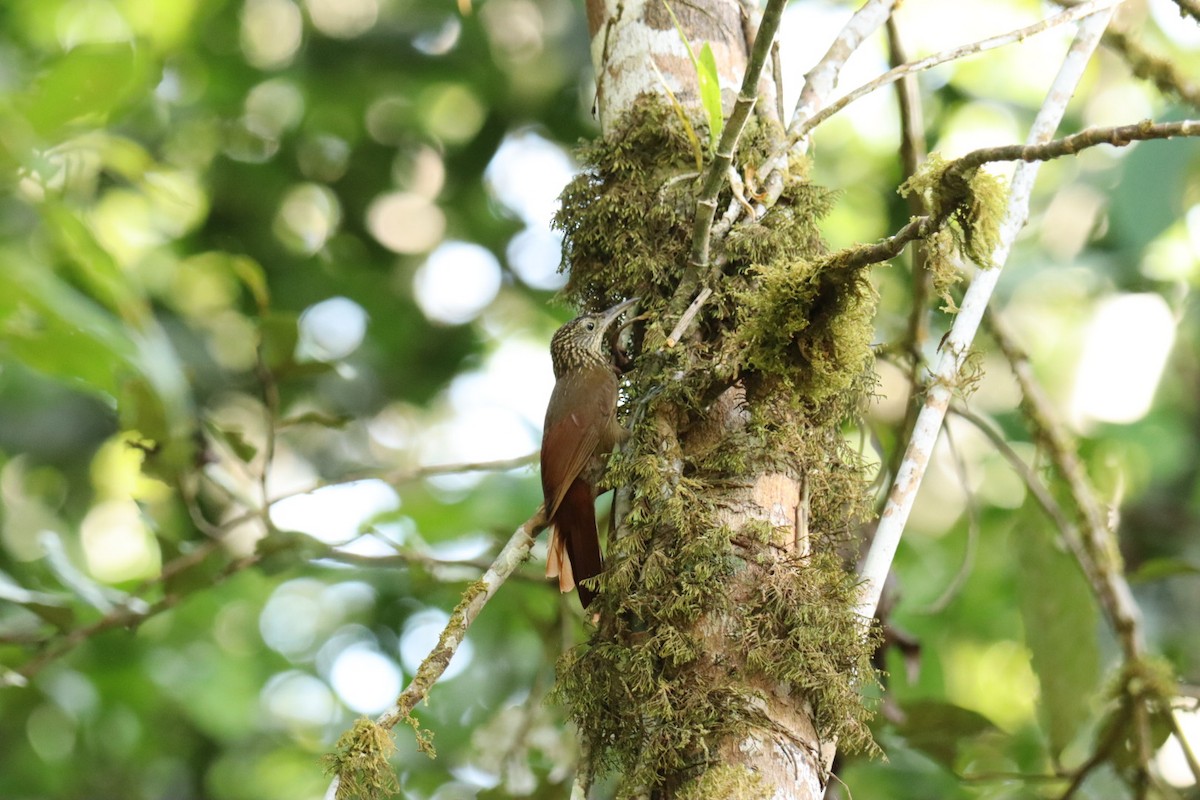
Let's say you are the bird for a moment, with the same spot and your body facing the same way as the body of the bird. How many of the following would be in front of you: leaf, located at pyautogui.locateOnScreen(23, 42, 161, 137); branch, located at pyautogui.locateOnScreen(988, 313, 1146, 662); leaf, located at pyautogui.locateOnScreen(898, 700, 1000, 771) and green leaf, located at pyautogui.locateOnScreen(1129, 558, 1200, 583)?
3

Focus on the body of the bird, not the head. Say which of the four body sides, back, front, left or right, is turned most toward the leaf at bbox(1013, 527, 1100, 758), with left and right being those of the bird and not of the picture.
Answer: front

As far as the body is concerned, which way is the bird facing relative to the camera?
to the viewer's right

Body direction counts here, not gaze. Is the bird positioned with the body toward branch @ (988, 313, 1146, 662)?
yes

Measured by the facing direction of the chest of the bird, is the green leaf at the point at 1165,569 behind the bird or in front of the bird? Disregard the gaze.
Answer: in front

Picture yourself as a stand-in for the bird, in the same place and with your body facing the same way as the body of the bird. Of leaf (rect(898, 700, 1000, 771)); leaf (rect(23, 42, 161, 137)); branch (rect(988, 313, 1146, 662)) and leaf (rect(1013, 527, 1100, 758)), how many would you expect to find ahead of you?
3

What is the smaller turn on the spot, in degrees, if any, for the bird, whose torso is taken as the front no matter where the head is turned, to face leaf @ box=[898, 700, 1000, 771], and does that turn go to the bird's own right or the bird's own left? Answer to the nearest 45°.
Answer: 0° — it already faces it

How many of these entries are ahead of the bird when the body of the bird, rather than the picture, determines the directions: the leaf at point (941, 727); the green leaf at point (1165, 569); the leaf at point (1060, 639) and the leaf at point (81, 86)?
3

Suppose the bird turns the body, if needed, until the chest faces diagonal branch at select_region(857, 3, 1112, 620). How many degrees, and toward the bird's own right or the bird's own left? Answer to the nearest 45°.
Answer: approximately 45° to the bird's own right
